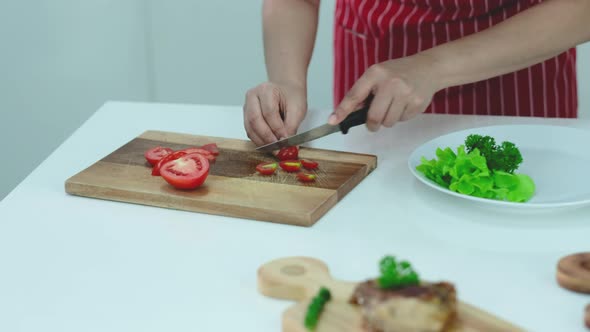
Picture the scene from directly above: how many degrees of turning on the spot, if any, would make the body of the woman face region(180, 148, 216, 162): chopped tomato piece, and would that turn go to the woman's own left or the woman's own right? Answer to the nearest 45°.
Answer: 0° — they already face it

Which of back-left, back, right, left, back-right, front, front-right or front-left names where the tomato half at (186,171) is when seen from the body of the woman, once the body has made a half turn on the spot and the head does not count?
back

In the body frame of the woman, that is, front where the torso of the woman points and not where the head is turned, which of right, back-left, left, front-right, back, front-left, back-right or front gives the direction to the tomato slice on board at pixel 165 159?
front

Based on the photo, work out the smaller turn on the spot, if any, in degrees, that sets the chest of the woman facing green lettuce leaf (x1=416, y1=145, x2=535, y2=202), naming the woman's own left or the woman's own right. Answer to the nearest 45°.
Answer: approximately 45° to the woman's own left

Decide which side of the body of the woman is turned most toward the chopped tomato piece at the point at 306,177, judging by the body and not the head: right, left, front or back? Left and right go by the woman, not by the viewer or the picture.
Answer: front

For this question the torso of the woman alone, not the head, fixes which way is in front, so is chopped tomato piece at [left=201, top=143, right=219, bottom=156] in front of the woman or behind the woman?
in front

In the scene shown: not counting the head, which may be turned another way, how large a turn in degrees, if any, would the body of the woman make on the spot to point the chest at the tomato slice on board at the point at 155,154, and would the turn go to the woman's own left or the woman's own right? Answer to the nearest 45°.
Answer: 0° — they already face it

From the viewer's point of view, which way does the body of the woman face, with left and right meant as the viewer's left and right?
facing the viewer and to the left of the viewer

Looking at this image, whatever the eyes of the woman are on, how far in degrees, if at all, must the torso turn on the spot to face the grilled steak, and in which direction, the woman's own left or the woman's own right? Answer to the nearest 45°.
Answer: approximately 45° to the woman's own left
